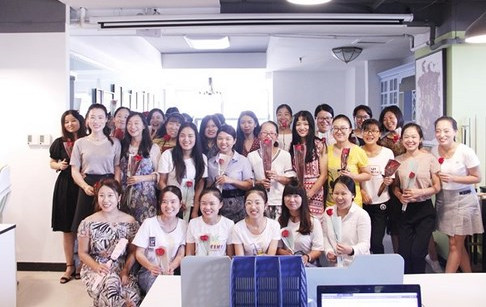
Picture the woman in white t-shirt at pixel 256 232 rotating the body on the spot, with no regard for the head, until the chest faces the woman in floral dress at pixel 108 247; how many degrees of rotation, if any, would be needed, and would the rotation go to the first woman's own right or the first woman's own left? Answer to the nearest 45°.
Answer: approximately 90° to the first woman's own right

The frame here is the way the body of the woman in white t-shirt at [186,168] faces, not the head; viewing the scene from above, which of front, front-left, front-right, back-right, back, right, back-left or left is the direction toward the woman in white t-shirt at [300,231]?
front-left

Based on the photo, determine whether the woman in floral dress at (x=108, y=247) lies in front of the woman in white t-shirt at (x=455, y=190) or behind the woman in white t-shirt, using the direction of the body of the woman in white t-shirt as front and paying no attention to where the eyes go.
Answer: in front

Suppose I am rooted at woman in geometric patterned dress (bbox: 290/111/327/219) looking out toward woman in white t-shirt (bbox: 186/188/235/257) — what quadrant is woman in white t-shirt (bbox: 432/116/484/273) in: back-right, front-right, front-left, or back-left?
back-left

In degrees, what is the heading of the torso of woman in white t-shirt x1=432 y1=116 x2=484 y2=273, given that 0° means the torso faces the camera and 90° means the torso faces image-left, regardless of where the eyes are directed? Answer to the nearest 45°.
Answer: approximately 45°

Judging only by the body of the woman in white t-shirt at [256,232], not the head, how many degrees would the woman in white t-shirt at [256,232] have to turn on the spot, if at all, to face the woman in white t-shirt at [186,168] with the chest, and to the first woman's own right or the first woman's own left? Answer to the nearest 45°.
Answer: approximately 135° to the first woman's own right

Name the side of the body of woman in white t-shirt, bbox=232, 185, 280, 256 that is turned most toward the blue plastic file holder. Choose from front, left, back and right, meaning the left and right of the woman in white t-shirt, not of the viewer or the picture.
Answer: front

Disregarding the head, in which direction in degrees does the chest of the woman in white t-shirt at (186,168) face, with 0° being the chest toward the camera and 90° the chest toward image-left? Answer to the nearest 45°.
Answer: approximately 0°

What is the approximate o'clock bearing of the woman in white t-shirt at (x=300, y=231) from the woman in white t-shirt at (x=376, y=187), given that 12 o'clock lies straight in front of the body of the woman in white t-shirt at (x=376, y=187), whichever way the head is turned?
the woman in white t-shirt at (x=300, y=231) is roughly at 1 o'clock from the woman in white t-shirt at (x=376, y=187).
